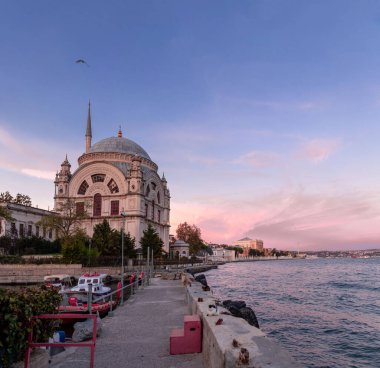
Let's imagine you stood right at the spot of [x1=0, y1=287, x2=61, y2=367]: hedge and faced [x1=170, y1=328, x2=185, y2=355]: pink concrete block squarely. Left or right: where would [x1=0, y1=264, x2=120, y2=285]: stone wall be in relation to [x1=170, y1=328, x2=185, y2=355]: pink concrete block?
left

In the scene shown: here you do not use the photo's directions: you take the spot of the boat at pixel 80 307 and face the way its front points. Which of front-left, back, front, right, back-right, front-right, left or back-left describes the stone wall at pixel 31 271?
left

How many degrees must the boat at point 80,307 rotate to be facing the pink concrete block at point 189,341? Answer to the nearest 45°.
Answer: approximately 90° to its right

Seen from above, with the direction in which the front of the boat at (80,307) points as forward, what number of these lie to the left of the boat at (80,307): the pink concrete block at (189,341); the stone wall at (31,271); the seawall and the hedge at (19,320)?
1

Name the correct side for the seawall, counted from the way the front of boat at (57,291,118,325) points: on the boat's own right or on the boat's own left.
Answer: on the boat's own right

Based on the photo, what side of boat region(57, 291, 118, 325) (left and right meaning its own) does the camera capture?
right
